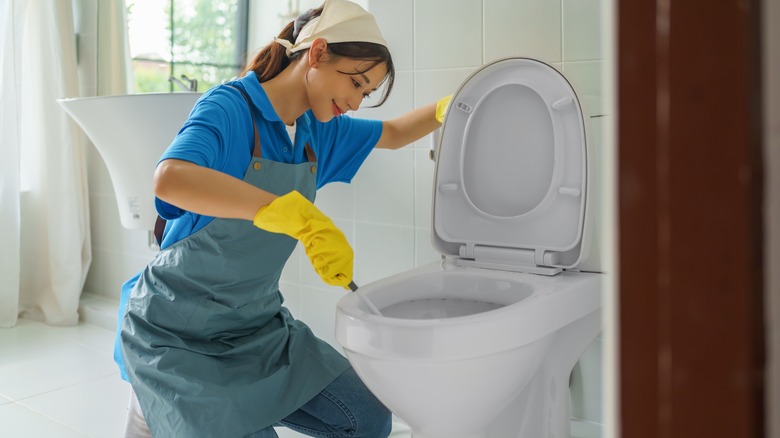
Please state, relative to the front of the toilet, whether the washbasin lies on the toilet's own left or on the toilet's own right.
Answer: on the toilet's own right

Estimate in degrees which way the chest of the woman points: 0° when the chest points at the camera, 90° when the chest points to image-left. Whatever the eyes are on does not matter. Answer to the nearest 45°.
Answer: approximately 315°

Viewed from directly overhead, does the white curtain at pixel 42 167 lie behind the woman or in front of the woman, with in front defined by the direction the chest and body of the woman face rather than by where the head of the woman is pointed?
behind

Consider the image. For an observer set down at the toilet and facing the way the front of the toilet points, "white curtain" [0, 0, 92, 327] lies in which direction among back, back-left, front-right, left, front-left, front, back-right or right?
right

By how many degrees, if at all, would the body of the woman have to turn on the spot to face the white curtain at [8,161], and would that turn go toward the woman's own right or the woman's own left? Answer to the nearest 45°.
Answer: approximately 180°

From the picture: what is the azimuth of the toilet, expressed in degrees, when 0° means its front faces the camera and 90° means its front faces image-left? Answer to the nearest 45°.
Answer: approximately 45°
